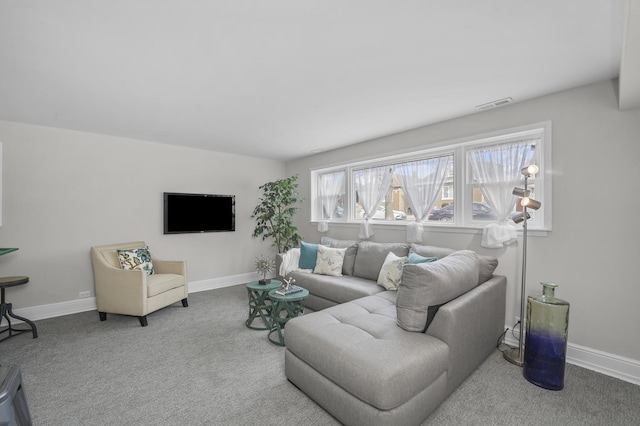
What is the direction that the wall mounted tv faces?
toward the camera

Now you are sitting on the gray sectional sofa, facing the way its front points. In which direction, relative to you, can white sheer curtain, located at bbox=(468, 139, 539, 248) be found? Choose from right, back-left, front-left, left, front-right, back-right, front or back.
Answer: back

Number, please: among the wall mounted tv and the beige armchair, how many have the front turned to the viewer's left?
0

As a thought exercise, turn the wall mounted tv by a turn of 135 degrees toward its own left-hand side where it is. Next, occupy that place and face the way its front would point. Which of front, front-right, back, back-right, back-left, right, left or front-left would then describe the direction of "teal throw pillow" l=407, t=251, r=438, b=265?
right

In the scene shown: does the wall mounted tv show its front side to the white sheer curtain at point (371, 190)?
no

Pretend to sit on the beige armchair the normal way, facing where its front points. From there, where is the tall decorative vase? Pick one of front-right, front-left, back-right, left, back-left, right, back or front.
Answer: front

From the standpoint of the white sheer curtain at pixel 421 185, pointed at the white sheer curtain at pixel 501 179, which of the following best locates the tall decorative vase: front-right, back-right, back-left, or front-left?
front-right

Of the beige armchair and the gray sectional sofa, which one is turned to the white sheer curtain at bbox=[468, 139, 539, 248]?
the beige armchair

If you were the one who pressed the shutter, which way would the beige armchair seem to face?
facing the viewer and to the right of the viewer

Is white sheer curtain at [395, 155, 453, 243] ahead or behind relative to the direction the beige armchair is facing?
ahead

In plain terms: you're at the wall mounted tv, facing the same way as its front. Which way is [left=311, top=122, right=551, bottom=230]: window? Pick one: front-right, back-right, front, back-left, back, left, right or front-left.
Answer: front-left

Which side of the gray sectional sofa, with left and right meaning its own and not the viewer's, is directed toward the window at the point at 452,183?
back

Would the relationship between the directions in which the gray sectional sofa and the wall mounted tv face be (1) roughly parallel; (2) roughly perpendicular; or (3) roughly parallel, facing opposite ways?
roughly perpendicular

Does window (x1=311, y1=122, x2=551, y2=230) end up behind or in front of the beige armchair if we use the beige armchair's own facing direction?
in front

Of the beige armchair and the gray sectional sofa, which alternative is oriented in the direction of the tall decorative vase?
the beige armchair
